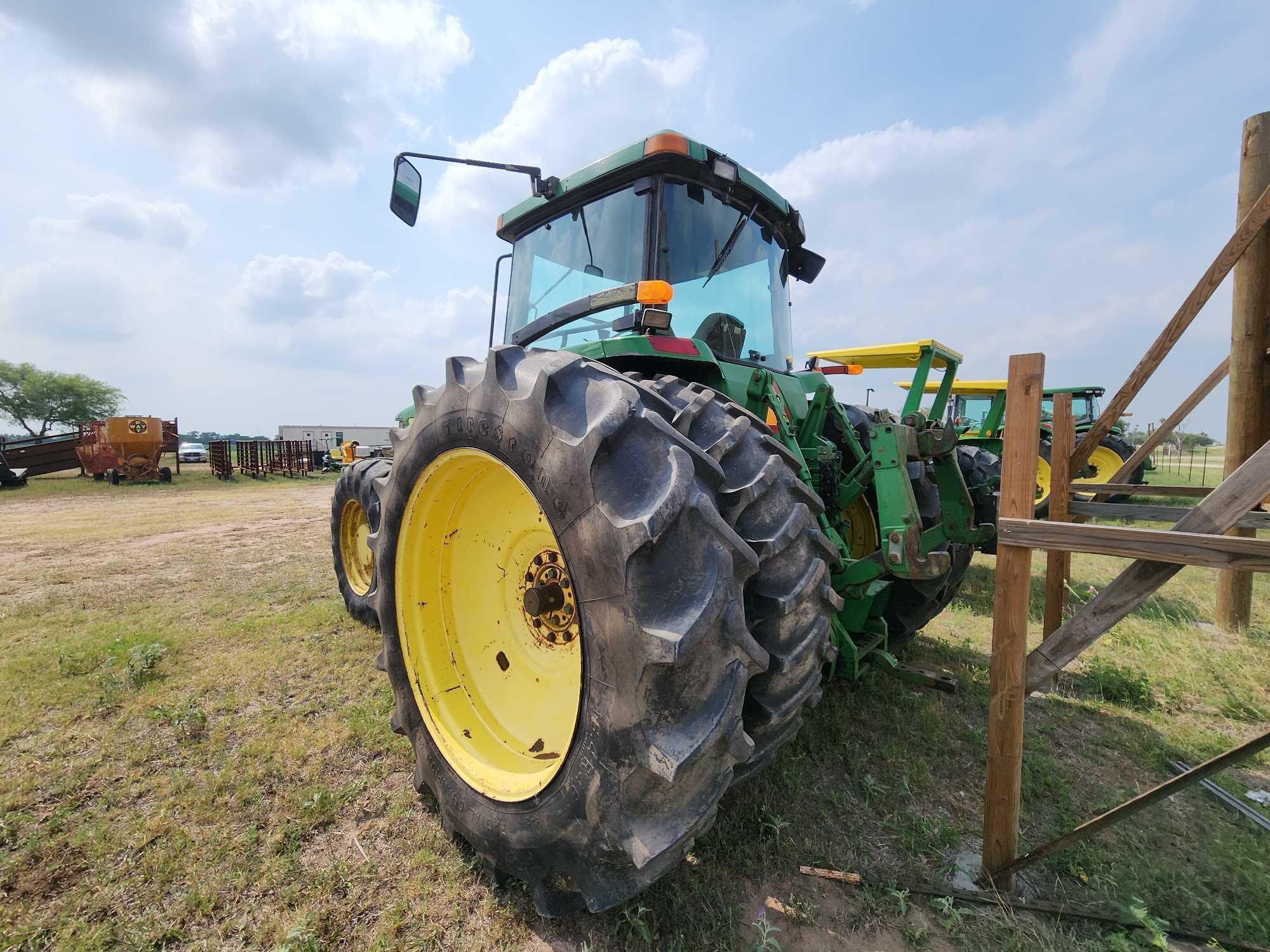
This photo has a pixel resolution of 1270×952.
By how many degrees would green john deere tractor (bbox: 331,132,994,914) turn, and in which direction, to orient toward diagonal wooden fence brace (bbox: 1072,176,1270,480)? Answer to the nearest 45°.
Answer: approximately 90° to its right

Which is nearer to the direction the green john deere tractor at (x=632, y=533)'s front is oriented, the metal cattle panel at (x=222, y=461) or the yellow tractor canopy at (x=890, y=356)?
the metal cattle panel

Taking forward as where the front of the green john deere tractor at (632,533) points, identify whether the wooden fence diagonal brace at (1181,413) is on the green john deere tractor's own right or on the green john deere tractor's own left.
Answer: on the green john deere tractor's own right

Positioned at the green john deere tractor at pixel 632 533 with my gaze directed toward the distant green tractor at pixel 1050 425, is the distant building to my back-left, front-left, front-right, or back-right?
front-left

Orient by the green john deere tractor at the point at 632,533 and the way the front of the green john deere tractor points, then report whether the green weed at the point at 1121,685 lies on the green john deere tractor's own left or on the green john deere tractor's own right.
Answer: on the green john deere tractor's own right
